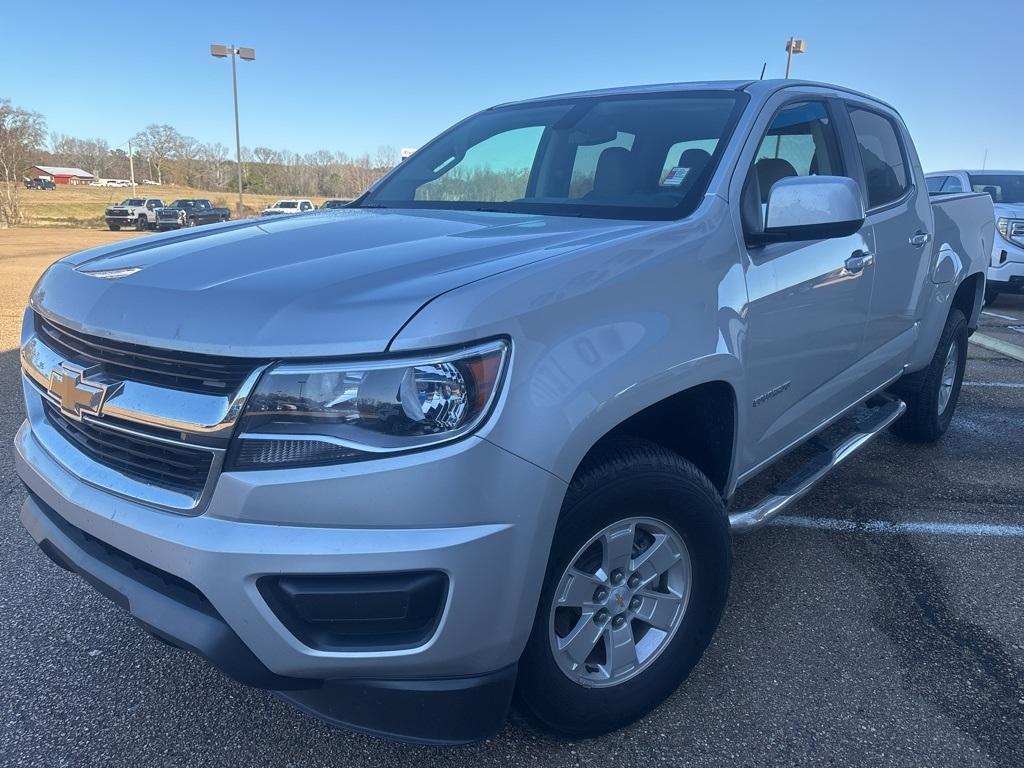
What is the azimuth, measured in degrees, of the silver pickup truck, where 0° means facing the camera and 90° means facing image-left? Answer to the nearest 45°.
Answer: approximately 45°

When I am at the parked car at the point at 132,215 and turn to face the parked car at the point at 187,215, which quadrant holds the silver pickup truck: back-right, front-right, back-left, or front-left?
front-right

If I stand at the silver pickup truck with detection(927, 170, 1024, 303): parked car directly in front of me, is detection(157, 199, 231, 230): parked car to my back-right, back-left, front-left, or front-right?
front-left

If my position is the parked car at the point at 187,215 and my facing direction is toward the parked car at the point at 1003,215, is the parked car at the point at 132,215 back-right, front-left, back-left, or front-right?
back-right

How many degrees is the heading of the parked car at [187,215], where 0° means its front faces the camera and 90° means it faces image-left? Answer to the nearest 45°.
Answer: approximately 45°

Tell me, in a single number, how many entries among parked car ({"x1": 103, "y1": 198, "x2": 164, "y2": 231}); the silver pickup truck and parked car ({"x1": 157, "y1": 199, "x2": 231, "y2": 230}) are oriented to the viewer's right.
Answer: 0

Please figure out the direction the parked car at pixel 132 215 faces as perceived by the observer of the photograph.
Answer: facing the viewer and to the left of the viewer

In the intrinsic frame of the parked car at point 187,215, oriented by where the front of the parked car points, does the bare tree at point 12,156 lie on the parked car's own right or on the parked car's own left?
on the parked car's own right

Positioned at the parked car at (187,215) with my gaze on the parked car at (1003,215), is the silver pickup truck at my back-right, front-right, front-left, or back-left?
front-right

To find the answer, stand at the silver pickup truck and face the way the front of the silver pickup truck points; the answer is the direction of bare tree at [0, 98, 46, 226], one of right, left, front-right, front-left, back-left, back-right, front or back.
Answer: right

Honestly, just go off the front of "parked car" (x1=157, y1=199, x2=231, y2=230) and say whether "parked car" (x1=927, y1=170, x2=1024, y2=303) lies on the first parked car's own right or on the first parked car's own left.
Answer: on the first parked car's own left

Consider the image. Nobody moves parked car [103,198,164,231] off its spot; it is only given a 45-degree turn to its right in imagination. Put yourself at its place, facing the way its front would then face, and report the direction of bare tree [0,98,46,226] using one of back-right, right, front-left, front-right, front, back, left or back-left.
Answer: front

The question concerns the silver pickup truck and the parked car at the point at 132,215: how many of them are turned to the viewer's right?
0

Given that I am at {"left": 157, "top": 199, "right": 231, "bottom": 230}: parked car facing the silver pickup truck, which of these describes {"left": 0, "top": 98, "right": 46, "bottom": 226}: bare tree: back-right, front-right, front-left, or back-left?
back-right

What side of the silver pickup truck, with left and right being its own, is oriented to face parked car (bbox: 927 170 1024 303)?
back

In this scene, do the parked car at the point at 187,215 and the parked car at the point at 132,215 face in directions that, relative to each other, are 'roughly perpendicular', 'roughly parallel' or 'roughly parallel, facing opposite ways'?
roughly parallel

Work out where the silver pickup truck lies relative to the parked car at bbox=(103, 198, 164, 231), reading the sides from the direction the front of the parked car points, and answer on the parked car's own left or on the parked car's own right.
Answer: on the parked car's own left
